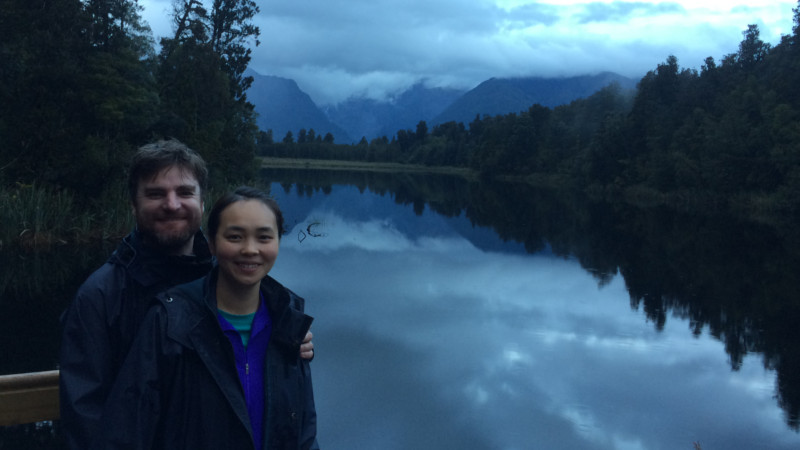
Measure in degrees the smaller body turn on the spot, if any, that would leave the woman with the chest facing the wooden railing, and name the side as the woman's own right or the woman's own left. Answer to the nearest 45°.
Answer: approximately 135° to the woman's own right

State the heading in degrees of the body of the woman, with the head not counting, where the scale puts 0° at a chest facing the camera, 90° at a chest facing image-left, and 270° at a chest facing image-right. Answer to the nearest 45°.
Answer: approximately 315°
